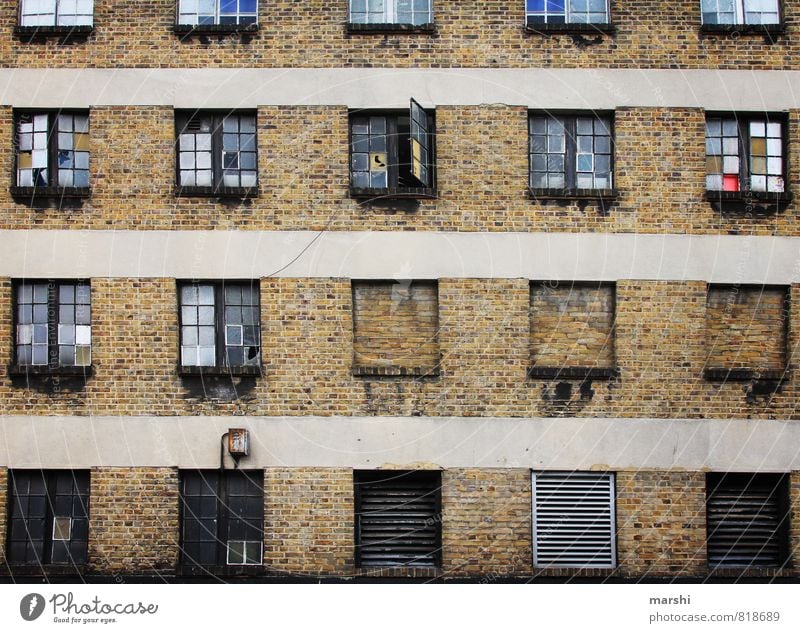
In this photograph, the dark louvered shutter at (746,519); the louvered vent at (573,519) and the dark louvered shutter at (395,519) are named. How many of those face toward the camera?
3

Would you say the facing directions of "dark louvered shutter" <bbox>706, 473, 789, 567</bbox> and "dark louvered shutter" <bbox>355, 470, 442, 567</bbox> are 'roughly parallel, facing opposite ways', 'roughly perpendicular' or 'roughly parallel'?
roughly parallel

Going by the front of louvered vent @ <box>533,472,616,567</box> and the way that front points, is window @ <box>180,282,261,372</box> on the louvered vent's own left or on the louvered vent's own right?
on the louvered vent's own right

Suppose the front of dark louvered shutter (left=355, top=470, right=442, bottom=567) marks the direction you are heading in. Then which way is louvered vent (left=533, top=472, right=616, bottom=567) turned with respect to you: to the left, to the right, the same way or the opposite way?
the same way

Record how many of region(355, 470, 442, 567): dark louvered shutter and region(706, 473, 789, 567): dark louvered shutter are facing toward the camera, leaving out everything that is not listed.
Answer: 2

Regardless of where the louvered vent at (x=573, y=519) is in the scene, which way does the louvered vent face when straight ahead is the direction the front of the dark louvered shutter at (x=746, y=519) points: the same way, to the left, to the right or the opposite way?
the same way

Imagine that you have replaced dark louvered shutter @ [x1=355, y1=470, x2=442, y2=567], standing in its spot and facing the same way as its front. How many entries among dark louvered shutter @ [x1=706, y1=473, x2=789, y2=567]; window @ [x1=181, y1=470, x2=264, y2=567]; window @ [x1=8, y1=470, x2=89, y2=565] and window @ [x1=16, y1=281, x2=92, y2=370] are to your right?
3

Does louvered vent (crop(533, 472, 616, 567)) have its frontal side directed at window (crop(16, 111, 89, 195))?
no

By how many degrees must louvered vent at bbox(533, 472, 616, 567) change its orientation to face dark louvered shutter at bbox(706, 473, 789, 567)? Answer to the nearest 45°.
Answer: approximately 90° to its left

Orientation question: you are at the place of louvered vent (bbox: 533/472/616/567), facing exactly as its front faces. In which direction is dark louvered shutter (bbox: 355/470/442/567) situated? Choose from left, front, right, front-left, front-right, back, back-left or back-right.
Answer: right

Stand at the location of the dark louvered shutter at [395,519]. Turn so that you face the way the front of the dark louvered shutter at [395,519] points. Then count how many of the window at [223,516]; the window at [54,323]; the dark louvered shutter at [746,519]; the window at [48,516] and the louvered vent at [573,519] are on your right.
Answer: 3

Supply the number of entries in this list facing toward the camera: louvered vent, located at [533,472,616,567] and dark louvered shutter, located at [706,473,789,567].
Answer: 2

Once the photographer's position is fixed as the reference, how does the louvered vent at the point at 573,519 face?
facing the viewer

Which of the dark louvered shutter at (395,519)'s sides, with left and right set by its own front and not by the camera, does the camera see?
front

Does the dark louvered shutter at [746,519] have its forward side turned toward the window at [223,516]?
no

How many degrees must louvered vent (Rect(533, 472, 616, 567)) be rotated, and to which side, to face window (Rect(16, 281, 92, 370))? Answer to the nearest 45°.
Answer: approximately 90° to its right
